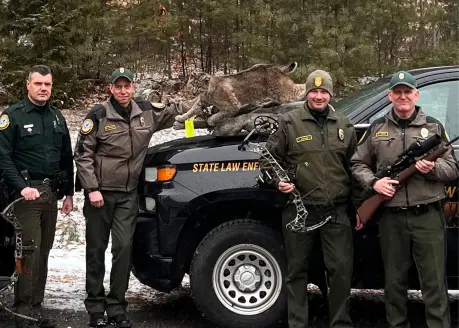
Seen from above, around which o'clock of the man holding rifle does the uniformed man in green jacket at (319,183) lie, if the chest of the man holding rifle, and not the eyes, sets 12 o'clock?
The uniformed man in green jacket is roughly at 3 o'clock from the man holding rifle.

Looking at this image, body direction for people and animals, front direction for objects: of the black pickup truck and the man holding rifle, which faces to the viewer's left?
the black pickup truck

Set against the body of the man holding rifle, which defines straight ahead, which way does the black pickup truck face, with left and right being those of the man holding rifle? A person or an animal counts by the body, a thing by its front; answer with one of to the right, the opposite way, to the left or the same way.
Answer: to the right

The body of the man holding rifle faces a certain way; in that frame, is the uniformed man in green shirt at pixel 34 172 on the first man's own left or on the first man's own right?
on the first man's own right

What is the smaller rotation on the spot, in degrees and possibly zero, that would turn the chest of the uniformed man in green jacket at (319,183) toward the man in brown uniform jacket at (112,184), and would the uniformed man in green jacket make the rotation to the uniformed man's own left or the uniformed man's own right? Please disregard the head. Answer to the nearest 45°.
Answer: approximately 90° to the uniformed man's own right

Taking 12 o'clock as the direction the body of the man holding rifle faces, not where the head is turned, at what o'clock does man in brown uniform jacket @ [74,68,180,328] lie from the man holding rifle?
The man in brown uniform jacket is roughly at 3 o'clock from the man holding rifle.

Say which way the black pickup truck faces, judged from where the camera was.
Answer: facing to the left of the viewer

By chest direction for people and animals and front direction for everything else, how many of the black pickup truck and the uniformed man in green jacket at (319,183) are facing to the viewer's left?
1

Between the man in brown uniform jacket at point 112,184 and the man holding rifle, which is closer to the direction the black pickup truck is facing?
the man in brown uniform jacket
